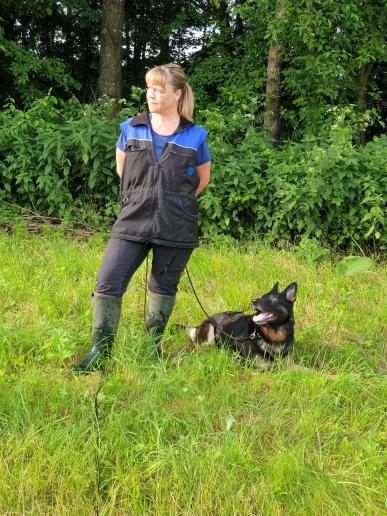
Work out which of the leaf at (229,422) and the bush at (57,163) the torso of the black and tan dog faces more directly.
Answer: the leaf

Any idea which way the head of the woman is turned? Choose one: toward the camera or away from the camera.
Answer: toward the camera

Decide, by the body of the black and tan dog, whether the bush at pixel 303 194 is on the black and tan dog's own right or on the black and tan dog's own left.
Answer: on the black and tan dog's own left

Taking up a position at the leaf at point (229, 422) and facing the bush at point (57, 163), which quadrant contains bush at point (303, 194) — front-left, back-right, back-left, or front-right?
front-right

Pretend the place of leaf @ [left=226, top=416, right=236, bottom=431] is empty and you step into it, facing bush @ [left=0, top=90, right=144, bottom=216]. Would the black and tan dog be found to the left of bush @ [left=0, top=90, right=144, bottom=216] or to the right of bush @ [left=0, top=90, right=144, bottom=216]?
right

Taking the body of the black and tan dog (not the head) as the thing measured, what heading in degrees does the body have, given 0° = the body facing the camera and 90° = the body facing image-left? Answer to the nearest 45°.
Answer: approximately 315°

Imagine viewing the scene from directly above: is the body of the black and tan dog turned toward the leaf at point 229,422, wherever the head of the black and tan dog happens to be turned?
no

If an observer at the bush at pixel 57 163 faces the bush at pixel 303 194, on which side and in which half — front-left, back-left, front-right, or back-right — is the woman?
front-right

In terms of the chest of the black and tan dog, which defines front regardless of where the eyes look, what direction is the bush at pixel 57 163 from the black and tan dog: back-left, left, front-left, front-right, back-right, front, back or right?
back
